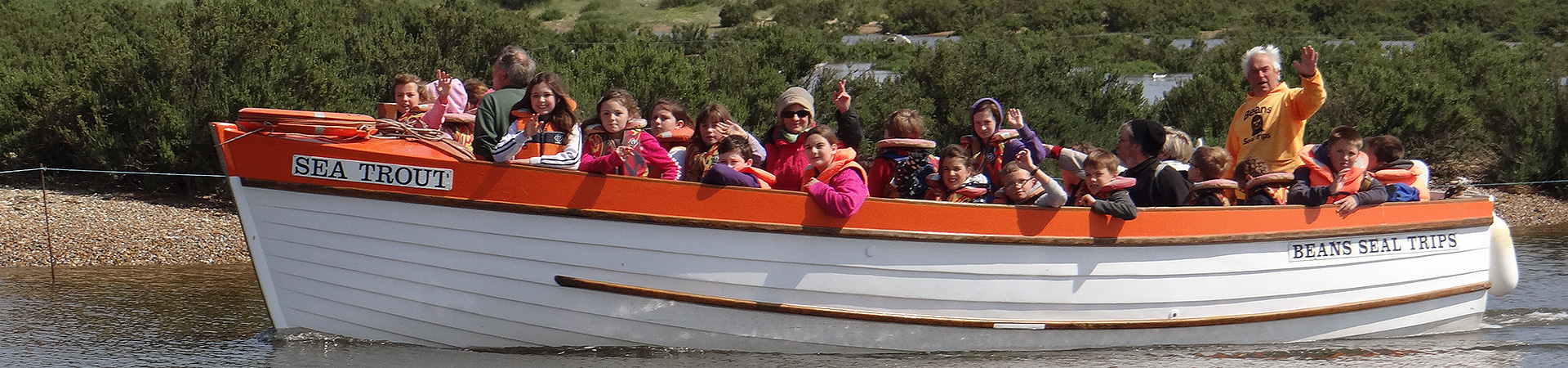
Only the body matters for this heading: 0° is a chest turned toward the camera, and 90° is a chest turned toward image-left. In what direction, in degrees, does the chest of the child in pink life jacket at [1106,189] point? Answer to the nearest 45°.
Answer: approximately 45°

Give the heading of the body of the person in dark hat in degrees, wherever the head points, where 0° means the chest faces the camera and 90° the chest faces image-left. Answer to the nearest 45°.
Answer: approximately 90°

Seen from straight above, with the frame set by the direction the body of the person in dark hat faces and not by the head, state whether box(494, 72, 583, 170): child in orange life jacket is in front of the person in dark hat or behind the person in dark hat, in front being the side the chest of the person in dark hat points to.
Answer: in front

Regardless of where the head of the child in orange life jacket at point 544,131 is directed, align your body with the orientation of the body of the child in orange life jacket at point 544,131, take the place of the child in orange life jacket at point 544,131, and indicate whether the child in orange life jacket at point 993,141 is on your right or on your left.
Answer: on your left

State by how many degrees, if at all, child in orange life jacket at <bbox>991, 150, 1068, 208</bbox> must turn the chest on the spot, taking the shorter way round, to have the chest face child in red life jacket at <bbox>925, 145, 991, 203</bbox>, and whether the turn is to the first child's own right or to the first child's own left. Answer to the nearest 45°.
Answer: approximately 45° to the first child's own right

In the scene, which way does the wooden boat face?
to the viewer's left

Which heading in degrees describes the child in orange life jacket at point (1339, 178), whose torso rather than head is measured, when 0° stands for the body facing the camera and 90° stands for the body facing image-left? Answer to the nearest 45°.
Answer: approximately 0°

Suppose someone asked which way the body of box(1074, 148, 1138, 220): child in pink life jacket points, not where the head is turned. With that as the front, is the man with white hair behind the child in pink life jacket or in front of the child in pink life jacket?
behind

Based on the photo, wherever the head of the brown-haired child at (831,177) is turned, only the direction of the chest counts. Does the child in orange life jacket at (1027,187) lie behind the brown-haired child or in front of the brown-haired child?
behind

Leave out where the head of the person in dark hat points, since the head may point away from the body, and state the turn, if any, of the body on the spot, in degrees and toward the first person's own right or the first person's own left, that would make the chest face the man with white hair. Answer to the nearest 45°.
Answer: approximately 135° to the first person's own right

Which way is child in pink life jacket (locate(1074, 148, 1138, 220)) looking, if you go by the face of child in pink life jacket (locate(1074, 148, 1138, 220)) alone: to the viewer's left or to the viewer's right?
to the viewer's left
